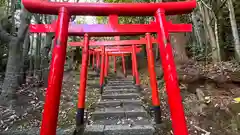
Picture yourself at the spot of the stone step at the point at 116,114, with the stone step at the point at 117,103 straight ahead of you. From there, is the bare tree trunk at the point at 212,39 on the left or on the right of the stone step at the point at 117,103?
right

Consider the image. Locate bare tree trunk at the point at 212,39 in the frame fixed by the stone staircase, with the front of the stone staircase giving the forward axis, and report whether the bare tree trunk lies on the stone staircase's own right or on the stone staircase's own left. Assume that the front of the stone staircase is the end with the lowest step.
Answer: on the stone staircase's own left

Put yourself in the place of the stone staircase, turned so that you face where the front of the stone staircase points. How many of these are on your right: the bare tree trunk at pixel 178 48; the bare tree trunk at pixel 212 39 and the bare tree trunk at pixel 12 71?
1

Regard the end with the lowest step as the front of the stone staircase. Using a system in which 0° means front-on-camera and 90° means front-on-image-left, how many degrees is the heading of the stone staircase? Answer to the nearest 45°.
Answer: approximately 0°

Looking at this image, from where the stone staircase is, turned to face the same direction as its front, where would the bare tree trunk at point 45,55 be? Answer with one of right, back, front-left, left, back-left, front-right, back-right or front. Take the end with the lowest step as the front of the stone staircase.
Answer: back-right

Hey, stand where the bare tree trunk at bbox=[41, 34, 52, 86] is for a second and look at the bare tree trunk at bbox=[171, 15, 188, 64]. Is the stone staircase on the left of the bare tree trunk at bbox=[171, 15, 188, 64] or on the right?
right

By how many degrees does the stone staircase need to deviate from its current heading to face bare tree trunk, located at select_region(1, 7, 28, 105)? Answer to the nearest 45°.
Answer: approximately 90° to its right
